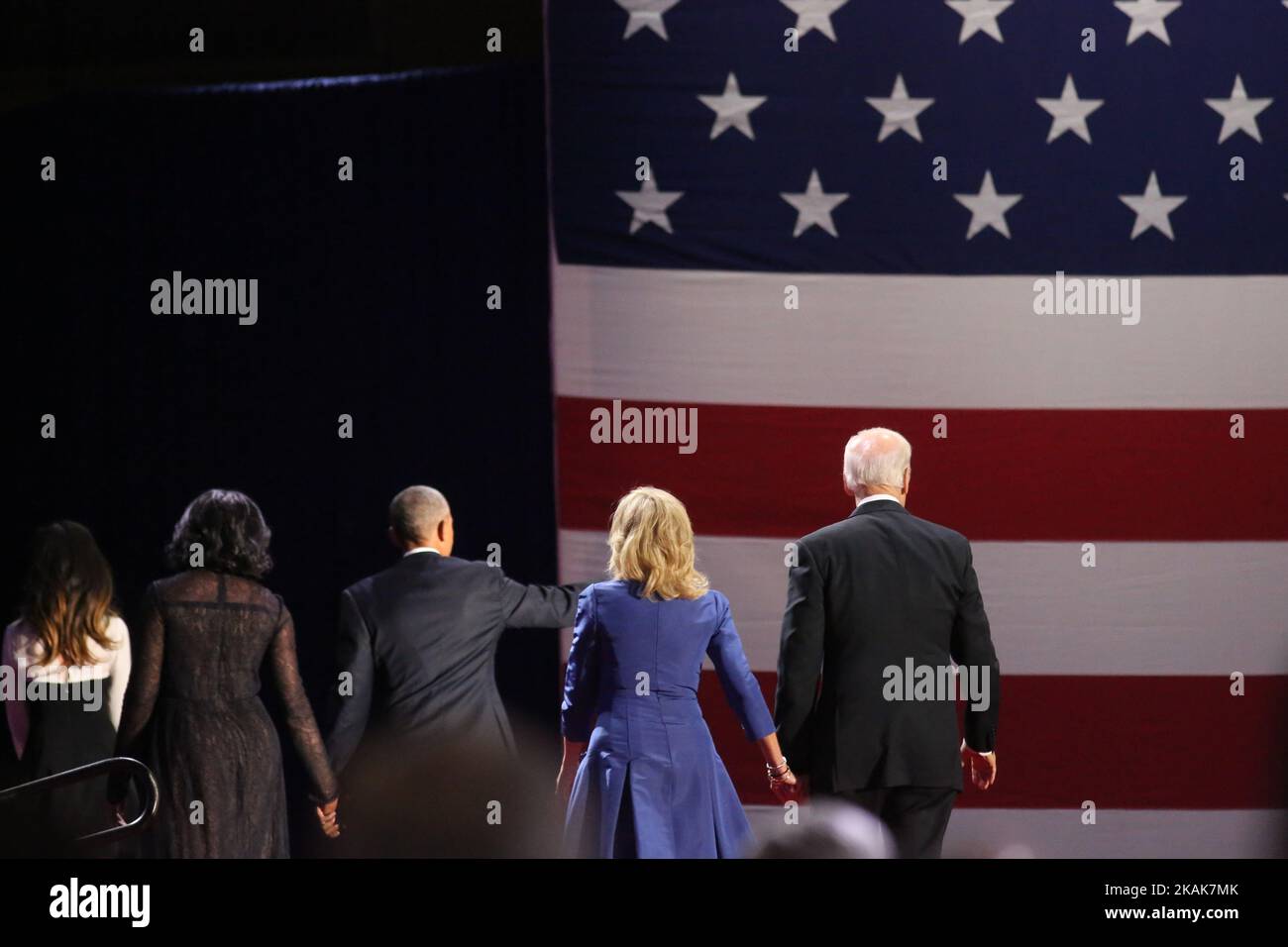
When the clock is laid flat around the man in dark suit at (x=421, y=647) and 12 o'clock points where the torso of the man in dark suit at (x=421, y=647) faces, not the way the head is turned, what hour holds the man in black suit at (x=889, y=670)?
the man in black suit at (x=889, y=670) is roughly at 4 o'clock from the man in dark suit at (x=421, y=647).

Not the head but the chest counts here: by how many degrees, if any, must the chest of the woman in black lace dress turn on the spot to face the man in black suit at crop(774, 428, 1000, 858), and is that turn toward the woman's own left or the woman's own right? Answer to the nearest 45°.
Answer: approximately 90° to the woman's own right

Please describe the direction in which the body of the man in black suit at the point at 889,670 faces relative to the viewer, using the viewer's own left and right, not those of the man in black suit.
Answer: facing away from the viewer

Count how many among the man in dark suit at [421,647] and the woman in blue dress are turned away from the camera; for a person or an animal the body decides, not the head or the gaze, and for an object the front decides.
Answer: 2

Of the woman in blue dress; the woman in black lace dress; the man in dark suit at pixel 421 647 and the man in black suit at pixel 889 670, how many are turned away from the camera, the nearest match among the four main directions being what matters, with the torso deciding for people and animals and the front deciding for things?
4

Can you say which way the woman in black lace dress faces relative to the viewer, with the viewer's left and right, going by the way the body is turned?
facing away from the viewer

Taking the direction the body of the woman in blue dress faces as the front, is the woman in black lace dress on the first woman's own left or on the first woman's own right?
on the first woman's own left

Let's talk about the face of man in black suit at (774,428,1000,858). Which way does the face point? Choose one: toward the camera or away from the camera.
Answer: away from the camera

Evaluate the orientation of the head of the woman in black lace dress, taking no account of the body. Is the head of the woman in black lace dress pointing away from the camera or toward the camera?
away from the camera

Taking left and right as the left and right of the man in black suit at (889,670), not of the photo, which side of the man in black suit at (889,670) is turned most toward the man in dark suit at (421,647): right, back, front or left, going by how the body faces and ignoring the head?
left

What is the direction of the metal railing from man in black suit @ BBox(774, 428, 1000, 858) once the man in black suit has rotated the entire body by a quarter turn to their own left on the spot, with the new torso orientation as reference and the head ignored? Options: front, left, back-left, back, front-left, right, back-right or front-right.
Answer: front-left

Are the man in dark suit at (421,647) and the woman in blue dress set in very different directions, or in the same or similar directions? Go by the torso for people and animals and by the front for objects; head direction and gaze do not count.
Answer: same or similar directions

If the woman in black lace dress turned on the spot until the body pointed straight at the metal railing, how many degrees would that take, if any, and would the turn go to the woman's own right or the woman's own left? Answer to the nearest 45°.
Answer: approximately 180°

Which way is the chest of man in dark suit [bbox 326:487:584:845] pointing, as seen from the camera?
away from the camera

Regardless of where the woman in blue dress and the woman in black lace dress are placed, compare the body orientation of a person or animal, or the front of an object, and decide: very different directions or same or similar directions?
same or similar directions

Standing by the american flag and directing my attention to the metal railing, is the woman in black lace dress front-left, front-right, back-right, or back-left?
front-right

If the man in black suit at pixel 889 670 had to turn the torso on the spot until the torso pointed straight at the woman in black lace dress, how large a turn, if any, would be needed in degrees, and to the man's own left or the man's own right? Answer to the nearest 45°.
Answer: approximately 90° to the man's own left

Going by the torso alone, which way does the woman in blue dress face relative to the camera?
away from the camera
